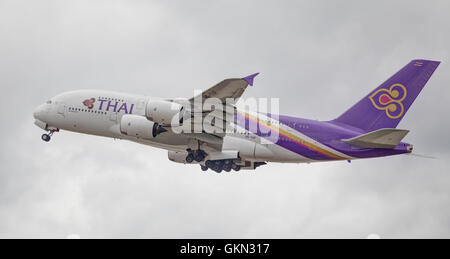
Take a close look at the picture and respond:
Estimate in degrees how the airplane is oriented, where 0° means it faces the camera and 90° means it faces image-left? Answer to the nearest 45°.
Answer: approximately 90°
